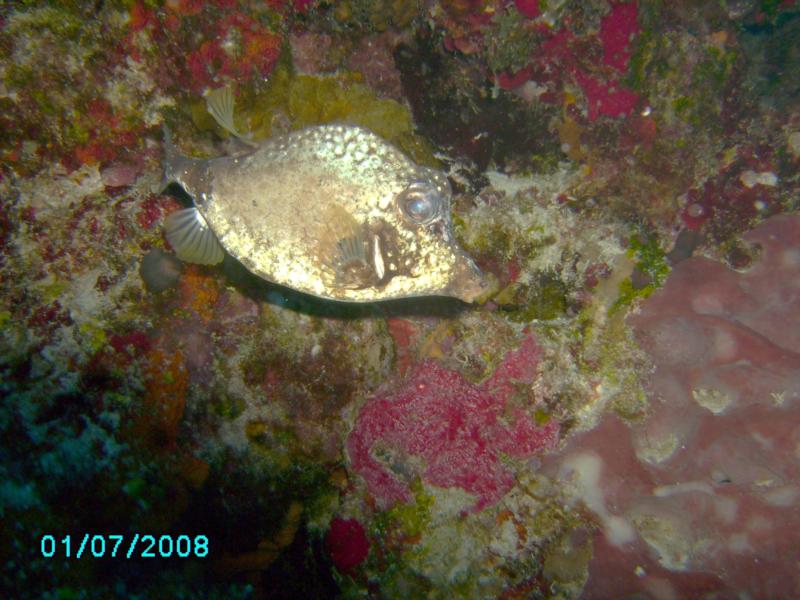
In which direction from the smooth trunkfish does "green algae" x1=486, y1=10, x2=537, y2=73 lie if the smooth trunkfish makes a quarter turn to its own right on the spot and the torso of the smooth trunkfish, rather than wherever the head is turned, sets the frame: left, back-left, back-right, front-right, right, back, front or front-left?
back-left

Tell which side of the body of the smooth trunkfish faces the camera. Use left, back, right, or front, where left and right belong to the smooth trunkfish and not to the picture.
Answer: right

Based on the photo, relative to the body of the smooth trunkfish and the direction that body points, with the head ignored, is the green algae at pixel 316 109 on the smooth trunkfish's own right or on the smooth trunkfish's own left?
on the smooth trunkfish's own left

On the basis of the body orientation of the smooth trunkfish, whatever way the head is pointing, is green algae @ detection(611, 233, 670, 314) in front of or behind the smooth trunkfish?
in front
